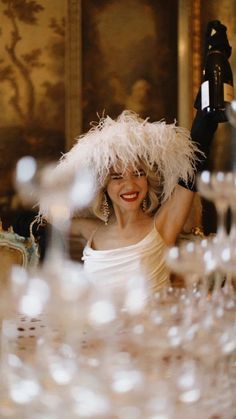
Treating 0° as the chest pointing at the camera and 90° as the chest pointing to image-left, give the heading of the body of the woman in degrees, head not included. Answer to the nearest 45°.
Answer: approximately 0°
